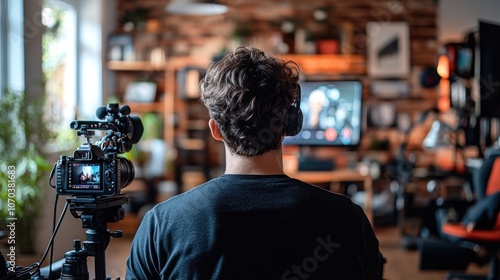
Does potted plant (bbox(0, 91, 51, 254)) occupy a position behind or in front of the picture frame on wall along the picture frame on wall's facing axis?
in front

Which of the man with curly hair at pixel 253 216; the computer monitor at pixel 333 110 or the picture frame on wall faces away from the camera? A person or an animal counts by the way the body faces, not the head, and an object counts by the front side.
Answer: the man with curly hair

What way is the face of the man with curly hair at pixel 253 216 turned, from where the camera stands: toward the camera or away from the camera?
away from the camera

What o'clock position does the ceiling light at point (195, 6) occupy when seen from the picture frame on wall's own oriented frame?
The ceiling light is roughly at 1 o'clock from the picture frame on wall.

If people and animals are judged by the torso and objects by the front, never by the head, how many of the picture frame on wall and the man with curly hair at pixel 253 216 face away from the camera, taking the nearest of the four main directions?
1

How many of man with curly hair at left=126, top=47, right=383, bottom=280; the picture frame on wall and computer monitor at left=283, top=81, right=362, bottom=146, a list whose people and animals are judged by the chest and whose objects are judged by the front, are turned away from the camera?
1

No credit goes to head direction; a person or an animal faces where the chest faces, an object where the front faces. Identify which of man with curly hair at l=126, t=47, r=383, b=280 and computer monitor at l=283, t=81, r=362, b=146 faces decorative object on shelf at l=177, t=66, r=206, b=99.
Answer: the man with curly hair

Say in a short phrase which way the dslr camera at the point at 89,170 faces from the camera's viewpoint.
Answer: facing away from the viewer and to the right of the viewer

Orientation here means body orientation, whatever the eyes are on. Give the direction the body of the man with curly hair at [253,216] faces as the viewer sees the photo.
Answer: away from the camera

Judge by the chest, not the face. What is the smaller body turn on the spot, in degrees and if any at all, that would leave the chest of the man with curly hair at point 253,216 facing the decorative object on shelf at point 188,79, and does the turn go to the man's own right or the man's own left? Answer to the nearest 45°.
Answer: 0° — they already face it
